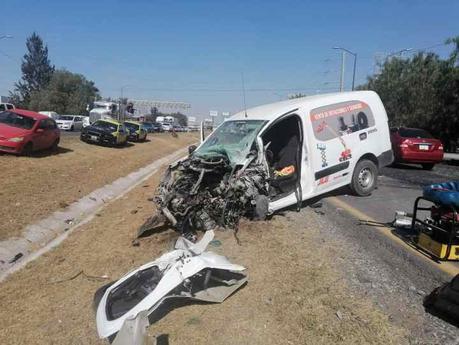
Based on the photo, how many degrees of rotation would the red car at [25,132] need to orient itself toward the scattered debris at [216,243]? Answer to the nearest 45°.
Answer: approximately 45° to its left

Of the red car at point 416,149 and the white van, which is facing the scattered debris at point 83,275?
the white van

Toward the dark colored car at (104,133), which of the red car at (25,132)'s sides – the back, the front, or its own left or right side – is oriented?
back

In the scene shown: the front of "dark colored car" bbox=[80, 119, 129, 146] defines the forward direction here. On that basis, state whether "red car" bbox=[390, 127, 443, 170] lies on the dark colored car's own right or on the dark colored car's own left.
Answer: on the dark colored car's own left

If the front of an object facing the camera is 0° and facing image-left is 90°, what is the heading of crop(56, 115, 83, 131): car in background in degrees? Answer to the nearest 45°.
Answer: approximately 45°
